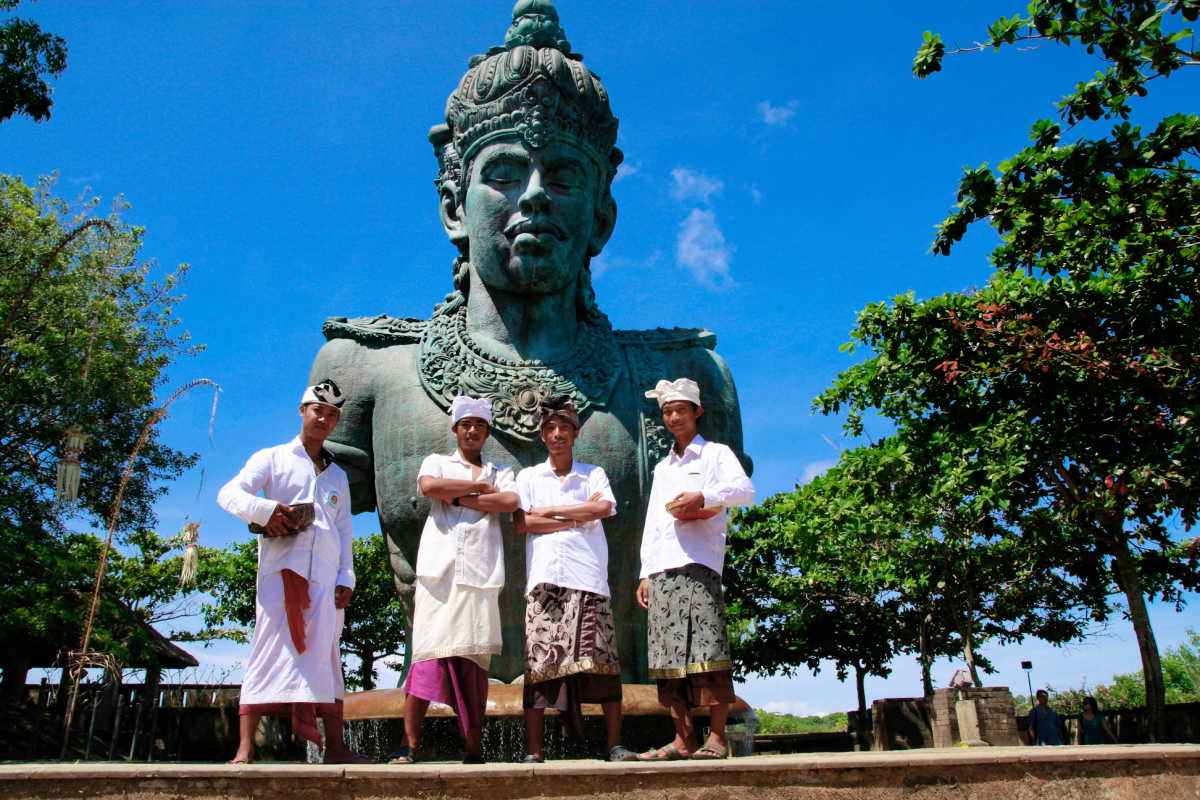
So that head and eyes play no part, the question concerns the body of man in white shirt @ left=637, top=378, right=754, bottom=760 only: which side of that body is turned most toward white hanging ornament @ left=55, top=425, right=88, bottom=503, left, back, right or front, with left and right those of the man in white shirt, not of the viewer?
right

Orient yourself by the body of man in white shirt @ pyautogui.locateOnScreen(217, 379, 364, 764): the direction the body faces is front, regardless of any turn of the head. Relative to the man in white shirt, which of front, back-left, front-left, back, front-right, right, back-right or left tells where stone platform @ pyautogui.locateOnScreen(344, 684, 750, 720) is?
left

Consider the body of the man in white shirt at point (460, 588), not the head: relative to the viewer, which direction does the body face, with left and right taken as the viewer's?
facing the viewer

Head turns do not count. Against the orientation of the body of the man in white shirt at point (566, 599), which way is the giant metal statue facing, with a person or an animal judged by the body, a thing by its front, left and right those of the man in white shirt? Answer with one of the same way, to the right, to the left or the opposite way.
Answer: the same way

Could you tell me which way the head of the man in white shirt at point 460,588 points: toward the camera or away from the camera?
toward the camera

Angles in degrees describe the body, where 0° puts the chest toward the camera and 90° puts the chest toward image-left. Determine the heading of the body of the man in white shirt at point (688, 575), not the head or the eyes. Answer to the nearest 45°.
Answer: approximately 45°

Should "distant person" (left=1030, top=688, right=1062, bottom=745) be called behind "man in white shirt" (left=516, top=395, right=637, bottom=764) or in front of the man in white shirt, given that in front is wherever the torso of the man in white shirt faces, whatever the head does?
behind

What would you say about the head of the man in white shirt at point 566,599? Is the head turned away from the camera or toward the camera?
toward the camera

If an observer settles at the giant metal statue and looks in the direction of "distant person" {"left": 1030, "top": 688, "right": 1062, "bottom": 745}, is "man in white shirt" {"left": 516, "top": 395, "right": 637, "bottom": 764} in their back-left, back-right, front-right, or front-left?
back-right

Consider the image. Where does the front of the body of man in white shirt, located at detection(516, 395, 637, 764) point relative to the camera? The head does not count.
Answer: toward the camera

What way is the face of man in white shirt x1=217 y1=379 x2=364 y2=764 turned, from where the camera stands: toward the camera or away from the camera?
toward the camera

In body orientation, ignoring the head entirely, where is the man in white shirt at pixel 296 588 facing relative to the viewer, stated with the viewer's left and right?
facing the viewer and to the right of the viewer

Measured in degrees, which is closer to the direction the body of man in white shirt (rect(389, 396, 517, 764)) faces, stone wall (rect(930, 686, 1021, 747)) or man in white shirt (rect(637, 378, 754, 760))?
the man in white shirt
